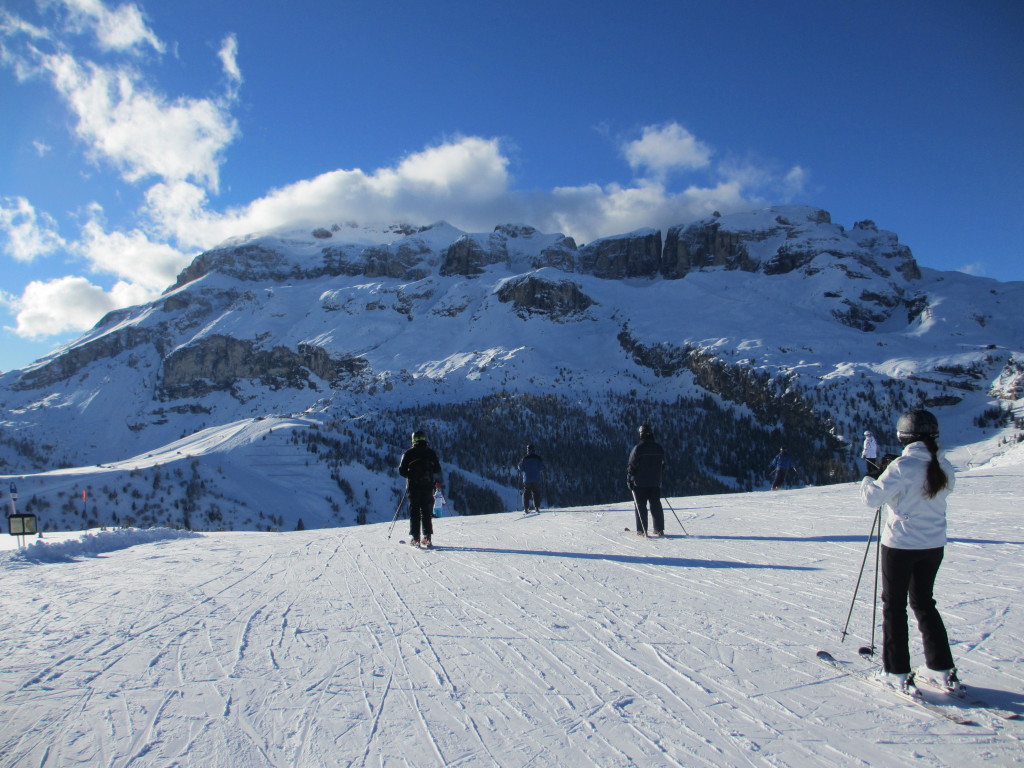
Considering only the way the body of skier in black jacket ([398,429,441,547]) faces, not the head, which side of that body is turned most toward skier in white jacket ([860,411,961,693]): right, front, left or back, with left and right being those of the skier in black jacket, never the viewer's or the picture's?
back

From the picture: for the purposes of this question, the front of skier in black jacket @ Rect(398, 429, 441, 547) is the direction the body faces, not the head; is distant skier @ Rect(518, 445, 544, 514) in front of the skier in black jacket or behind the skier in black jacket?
in front

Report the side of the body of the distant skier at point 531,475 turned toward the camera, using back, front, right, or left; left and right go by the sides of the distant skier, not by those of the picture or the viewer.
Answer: back

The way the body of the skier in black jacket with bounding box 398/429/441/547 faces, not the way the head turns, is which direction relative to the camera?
away from the camera

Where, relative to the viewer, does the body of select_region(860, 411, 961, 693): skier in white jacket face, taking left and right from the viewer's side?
facing away from the viewer and to the left of the viewer

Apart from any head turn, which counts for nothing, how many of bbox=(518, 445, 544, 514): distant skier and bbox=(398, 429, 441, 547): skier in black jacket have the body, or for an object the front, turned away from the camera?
2
